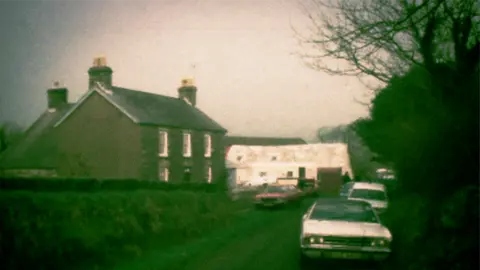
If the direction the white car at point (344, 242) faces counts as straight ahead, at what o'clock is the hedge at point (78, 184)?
The hedge is roughly at 4 o'clock from the white car.

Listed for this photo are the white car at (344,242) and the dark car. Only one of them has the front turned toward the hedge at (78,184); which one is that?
the dark car

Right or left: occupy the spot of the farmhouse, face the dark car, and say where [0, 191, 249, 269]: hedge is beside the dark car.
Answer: right

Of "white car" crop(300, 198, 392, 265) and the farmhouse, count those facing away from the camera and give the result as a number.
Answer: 0

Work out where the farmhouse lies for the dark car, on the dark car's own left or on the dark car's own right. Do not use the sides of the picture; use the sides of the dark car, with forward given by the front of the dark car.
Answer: on the dark car's own right

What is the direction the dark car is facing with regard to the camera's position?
facing the viewer and to the left of the viewer

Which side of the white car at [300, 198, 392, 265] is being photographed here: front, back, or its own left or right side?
front

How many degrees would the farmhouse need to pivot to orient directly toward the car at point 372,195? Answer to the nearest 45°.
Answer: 0° — it already faces it

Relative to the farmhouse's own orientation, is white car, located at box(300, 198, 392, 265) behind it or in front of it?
in front

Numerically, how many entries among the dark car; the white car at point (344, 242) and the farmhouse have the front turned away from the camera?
0

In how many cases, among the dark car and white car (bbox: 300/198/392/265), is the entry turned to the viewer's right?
0
